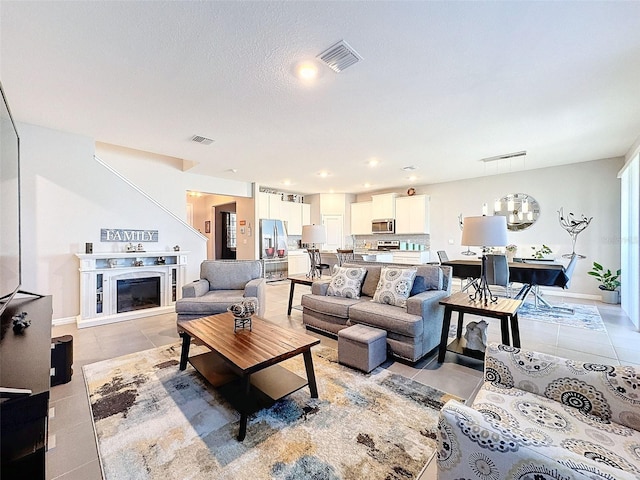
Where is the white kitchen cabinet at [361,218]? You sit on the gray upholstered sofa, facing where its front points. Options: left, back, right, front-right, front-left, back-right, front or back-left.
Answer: back-right

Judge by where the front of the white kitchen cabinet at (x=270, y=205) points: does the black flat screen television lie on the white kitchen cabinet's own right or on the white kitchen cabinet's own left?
on the white kitchen cabinet's own right

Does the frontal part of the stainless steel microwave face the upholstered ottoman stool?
yes

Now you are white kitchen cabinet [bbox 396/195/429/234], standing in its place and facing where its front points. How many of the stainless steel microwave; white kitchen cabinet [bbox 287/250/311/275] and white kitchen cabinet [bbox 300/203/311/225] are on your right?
3

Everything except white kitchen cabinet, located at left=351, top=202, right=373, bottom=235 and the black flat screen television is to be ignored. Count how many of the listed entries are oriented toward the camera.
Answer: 1

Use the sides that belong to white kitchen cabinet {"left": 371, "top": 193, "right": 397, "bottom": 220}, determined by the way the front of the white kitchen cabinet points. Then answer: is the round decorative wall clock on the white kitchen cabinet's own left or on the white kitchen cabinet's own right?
on the white kitchen cabinet's own left

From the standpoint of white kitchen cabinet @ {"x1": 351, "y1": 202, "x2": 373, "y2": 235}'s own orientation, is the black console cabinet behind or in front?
in front

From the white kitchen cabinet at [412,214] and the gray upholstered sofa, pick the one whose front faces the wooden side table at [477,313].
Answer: the white kitchen cabinet

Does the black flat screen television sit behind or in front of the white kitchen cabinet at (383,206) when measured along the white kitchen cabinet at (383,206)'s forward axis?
in front

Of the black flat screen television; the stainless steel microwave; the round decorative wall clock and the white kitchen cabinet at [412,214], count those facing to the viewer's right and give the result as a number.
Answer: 1

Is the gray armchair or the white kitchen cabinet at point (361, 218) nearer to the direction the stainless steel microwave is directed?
the gray armchair

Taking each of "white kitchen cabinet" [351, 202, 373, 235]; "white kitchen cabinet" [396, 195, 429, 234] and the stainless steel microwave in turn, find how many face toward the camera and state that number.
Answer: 3

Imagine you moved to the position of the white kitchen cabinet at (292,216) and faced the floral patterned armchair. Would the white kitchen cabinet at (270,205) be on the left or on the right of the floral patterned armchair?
right

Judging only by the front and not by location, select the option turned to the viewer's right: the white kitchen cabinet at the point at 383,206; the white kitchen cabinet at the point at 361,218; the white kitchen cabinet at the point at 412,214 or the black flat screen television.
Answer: the black flat screen television

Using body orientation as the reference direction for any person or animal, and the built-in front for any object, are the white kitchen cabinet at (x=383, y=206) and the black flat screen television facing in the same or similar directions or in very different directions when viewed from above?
very different directions
